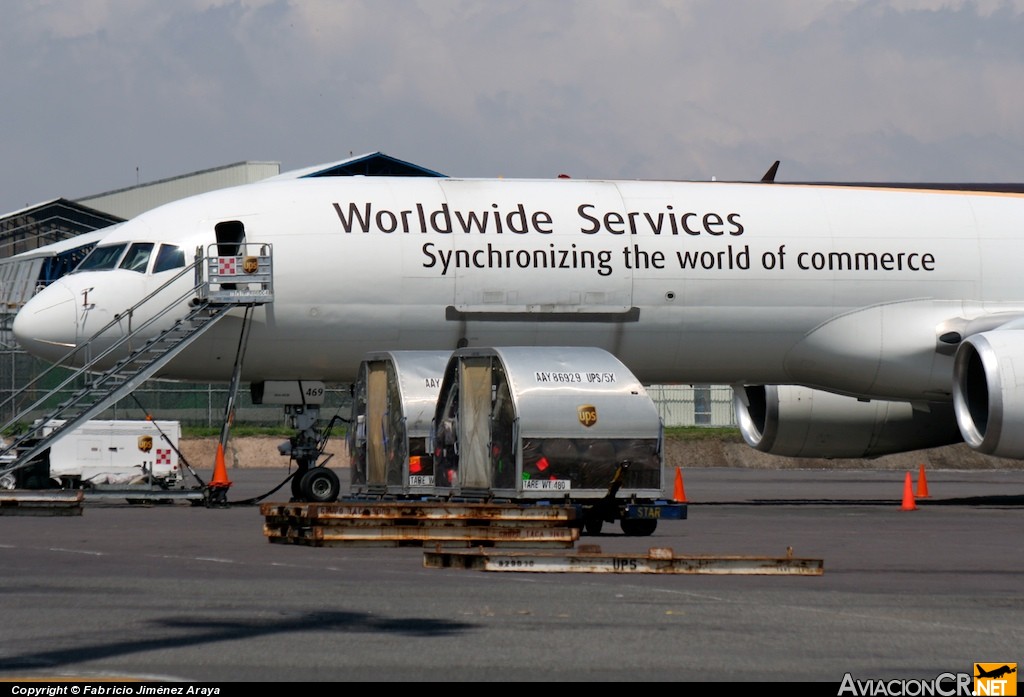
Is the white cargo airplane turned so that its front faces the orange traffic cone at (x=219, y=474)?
yes

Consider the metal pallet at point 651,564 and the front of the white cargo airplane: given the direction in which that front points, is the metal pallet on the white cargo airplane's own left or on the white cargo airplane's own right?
on the white cargo airplane's own left

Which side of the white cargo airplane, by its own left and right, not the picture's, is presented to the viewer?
left

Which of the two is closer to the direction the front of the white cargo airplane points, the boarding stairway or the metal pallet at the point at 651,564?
the boarding stairway

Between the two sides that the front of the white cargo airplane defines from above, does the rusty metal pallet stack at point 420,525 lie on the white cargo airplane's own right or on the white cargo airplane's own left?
on the white cargo airplane's own left

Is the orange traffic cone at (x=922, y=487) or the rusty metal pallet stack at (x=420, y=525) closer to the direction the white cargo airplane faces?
the rusty metal pallet stack

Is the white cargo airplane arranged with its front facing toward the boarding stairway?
yes

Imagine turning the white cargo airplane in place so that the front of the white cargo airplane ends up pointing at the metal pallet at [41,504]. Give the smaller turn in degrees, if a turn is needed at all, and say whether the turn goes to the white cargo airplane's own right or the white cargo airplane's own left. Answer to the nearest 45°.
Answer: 0° — it already faces it

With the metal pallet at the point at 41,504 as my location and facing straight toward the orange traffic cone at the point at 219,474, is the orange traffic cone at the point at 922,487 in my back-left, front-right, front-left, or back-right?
front-right

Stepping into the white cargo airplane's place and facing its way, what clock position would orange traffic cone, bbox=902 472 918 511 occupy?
The orange traffic cone is roughly at 6 o'clock from the white cargo airplane.
